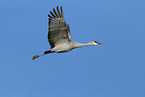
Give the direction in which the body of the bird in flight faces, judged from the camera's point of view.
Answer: to the viewer's right
